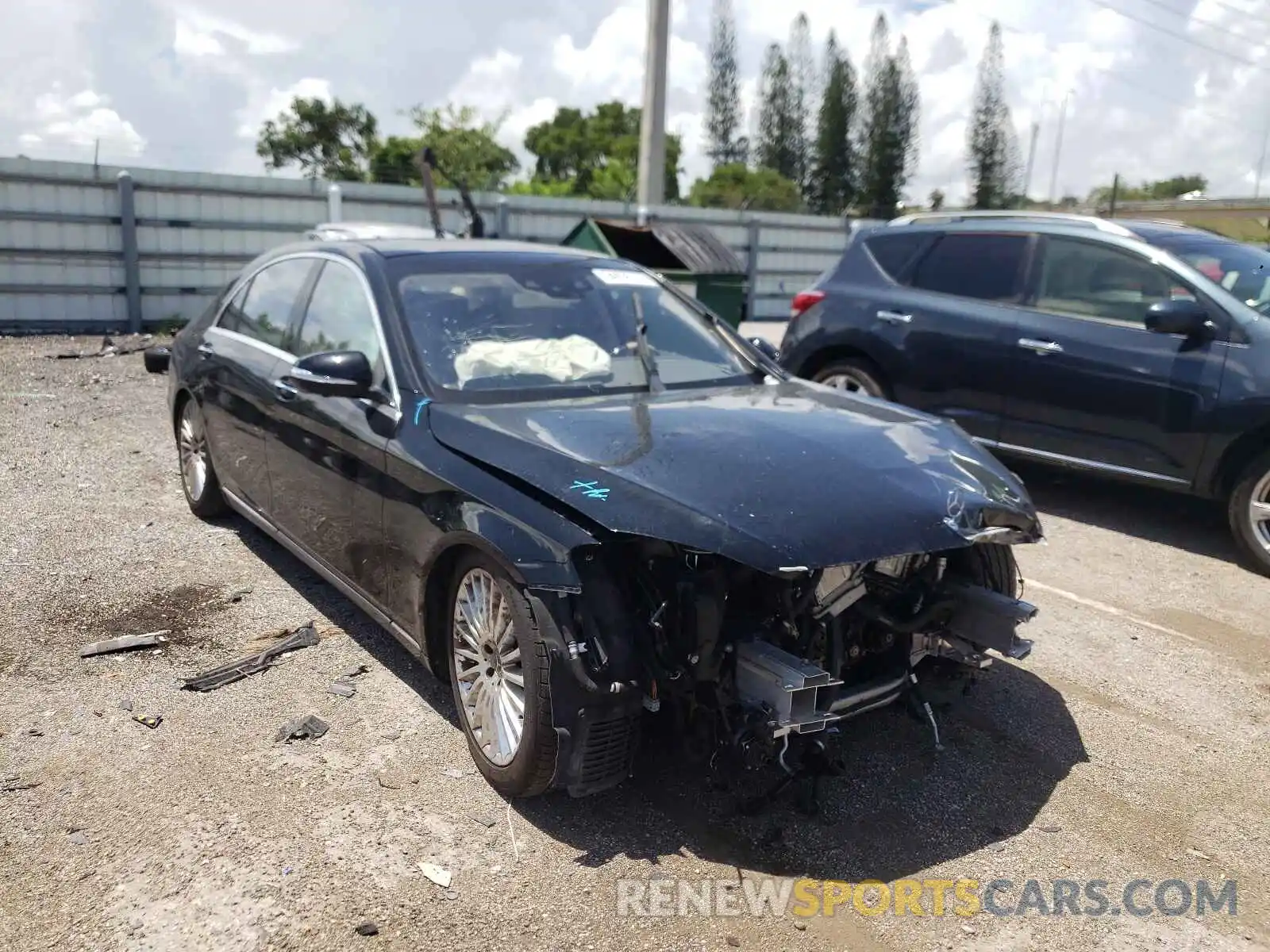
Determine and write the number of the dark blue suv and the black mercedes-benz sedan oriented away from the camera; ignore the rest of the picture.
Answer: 0

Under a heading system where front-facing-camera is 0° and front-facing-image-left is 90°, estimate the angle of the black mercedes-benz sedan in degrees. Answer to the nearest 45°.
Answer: approximately 315°

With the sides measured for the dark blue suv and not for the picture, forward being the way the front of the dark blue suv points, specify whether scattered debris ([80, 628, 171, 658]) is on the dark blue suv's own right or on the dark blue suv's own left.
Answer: on the dark blue suv's own right

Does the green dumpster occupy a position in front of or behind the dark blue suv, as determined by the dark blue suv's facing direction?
behind

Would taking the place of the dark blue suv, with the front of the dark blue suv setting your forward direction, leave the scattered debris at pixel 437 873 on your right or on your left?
on your right

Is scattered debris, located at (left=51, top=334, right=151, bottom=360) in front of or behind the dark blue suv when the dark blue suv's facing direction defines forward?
behind

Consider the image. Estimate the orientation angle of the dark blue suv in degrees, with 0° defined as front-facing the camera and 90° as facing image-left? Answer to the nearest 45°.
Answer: approximately 315°

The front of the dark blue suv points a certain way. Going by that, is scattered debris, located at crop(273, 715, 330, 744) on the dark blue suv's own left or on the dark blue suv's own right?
on the dark blue suv's own right

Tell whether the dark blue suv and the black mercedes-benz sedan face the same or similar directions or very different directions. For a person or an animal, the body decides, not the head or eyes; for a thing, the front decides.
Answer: same or similar directions

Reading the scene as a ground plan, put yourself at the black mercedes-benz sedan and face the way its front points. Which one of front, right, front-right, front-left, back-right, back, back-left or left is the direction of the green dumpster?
back-left

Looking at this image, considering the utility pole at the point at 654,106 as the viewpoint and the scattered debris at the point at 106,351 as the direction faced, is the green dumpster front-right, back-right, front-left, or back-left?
front-left

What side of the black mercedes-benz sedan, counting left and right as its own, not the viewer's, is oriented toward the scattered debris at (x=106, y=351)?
back
